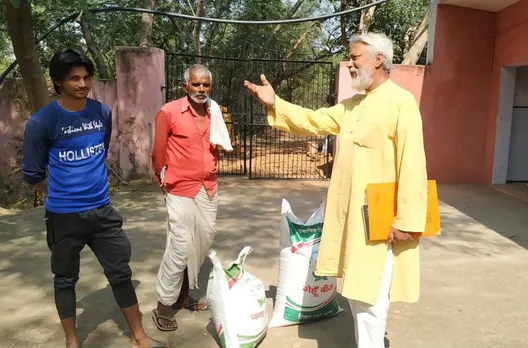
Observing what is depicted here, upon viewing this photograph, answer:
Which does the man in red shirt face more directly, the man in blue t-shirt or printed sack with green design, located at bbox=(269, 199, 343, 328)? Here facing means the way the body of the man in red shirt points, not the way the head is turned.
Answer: the printed sack with green design

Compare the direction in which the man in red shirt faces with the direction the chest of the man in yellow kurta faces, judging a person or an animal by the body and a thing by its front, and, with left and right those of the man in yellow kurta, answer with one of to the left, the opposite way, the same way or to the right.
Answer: to the left

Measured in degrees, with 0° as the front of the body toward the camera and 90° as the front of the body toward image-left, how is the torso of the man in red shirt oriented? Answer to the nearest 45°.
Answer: approximately 315°

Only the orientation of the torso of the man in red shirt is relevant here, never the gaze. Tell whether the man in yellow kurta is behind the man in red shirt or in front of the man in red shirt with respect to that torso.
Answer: in front

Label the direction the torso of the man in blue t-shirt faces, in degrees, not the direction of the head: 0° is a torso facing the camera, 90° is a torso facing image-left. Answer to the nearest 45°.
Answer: approximately 315°

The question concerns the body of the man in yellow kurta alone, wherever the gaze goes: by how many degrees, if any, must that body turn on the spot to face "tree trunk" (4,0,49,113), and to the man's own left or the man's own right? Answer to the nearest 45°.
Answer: approximately 90° to the man's own right

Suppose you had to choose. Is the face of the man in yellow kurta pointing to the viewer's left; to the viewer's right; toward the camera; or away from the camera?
to the viewer's left

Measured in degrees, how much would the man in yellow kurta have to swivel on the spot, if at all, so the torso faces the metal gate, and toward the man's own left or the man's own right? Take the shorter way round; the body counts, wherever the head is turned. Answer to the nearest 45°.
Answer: approximately 135° to the man's own right

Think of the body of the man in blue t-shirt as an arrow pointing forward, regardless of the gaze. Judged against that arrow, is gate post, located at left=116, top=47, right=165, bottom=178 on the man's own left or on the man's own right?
on the man's own left
